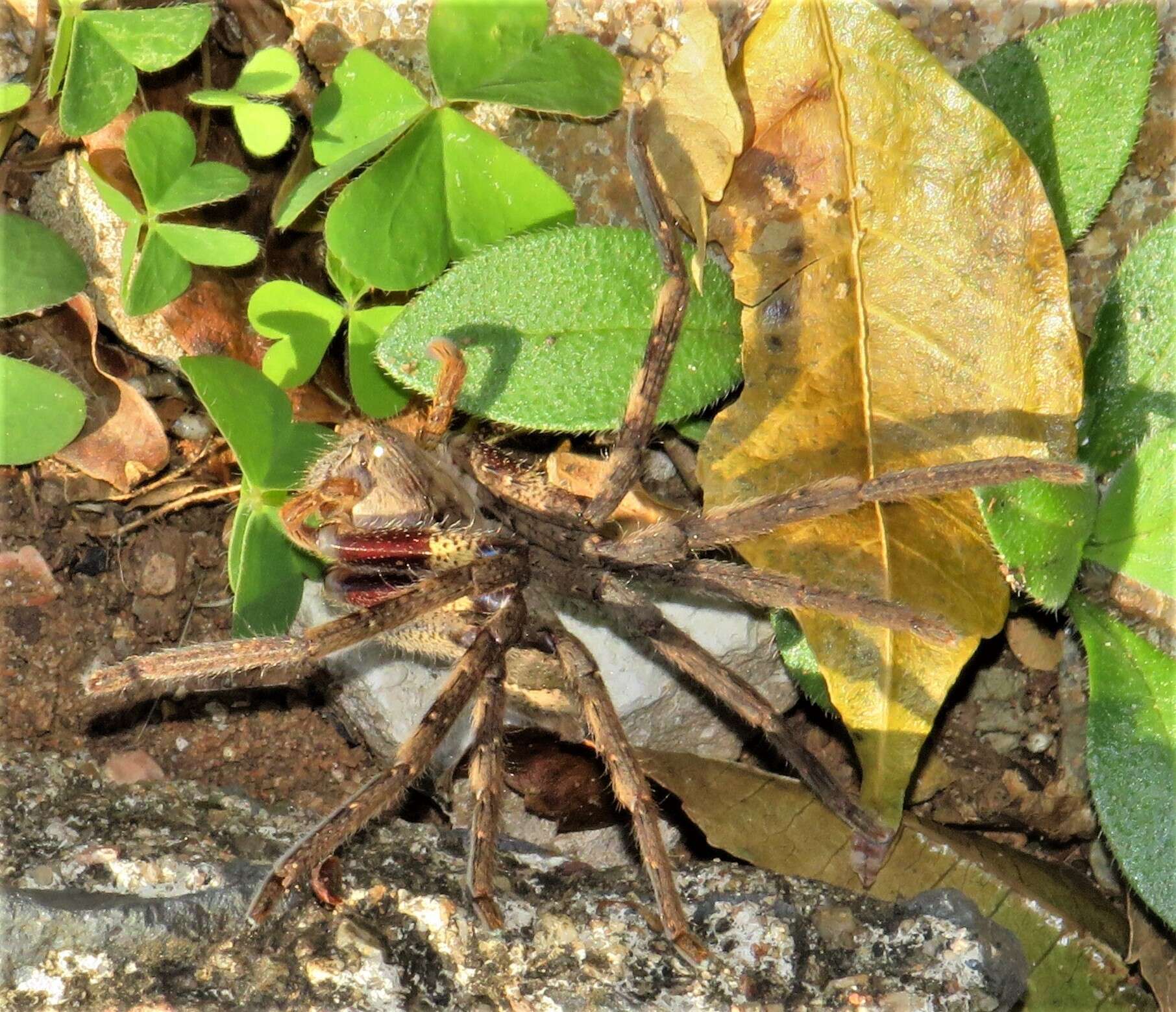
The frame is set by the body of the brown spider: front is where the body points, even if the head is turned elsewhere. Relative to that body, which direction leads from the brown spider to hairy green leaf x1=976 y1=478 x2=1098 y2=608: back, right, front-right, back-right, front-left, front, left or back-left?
back

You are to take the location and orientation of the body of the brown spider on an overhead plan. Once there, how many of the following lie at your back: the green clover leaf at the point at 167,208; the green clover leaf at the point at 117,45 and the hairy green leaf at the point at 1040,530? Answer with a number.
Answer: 1

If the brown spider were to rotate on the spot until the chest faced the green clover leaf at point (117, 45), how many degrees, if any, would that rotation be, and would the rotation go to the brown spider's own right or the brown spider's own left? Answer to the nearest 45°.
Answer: approximately 45° to the brown spider's own right

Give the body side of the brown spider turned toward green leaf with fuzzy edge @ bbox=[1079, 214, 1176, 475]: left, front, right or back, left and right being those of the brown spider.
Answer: back

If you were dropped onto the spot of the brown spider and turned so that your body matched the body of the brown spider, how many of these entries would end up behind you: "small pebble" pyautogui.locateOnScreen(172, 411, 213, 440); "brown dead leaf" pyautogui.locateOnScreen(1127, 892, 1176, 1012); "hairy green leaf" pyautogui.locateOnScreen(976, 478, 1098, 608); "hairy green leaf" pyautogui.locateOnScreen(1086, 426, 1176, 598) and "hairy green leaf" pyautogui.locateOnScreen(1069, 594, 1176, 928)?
4

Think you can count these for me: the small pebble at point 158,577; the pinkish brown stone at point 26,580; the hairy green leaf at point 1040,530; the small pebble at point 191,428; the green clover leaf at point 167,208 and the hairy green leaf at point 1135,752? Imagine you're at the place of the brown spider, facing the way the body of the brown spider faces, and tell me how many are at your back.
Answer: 2

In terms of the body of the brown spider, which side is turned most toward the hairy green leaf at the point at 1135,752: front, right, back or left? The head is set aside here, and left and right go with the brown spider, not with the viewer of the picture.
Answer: back

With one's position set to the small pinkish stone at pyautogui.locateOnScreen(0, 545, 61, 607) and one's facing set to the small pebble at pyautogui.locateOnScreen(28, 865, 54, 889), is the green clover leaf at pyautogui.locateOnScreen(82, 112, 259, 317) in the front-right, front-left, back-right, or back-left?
back-left

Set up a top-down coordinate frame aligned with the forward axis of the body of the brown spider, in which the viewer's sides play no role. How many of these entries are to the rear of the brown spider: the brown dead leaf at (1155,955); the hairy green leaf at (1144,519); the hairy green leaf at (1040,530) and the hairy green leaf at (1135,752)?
4

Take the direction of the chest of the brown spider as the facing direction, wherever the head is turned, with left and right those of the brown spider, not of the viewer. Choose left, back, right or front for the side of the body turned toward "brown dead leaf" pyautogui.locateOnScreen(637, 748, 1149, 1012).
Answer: back

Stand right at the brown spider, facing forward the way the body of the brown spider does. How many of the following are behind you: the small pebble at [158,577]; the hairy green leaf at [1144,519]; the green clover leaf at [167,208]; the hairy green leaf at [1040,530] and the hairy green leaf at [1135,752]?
3

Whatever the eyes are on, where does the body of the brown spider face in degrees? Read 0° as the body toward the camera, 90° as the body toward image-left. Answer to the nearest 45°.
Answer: approximately 90°

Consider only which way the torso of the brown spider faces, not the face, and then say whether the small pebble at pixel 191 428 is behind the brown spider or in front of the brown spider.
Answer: in front
